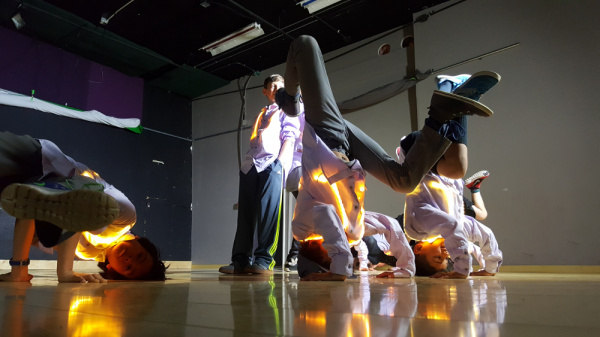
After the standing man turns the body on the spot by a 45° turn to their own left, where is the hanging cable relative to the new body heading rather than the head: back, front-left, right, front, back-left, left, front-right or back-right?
back

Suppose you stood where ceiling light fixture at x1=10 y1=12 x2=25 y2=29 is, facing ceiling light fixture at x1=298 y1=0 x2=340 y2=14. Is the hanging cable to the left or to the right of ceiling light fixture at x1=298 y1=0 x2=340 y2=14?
left

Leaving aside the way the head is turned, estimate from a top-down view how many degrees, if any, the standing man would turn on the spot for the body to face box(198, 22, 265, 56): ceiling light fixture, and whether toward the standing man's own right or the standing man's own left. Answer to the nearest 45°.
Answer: approximately 135° to the standing man's own right

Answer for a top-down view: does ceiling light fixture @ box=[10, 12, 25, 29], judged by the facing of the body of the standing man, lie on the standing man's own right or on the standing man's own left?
on the standing man's own right
